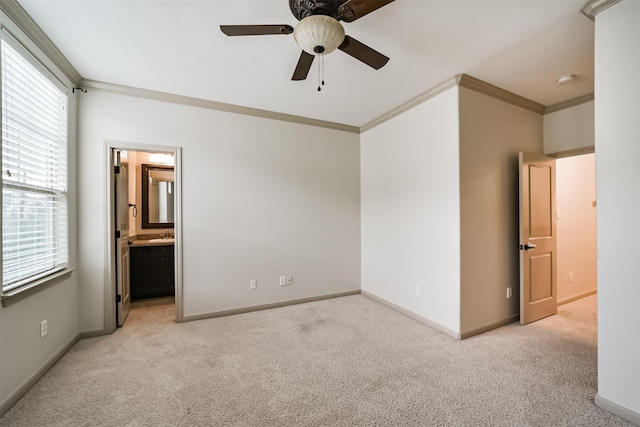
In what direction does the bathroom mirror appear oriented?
toward the camera

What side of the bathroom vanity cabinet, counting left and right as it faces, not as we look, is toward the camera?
front

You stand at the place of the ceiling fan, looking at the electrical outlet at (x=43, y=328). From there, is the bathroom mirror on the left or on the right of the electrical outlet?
right

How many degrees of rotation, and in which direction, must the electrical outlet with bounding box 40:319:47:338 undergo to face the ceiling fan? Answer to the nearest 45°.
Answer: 0° — it already faces it

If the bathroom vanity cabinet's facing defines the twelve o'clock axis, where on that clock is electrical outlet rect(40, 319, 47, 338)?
The electrical outlet is roughly at 1 o'clock from the bathroom vanity cabinet.

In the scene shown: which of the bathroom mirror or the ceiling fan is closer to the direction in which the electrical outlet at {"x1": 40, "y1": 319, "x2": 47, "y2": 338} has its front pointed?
the ceiling fan

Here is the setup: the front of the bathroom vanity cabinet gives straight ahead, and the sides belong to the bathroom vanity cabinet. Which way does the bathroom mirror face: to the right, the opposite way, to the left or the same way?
the same way

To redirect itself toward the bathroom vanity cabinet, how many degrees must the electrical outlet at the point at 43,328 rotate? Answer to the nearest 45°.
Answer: approximately 90° to its left

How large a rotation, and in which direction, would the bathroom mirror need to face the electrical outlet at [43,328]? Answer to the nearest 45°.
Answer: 0° — it already faces it

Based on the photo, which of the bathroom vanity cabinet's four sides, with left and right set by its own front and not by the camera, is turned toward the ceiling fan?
front

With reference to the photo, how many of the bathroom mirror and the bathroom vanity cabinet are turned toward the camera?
2

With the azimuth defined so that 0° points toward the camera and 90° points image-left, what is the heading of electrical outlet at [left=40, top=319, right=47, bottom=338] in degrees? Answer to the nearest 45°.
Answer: approximately 315°
